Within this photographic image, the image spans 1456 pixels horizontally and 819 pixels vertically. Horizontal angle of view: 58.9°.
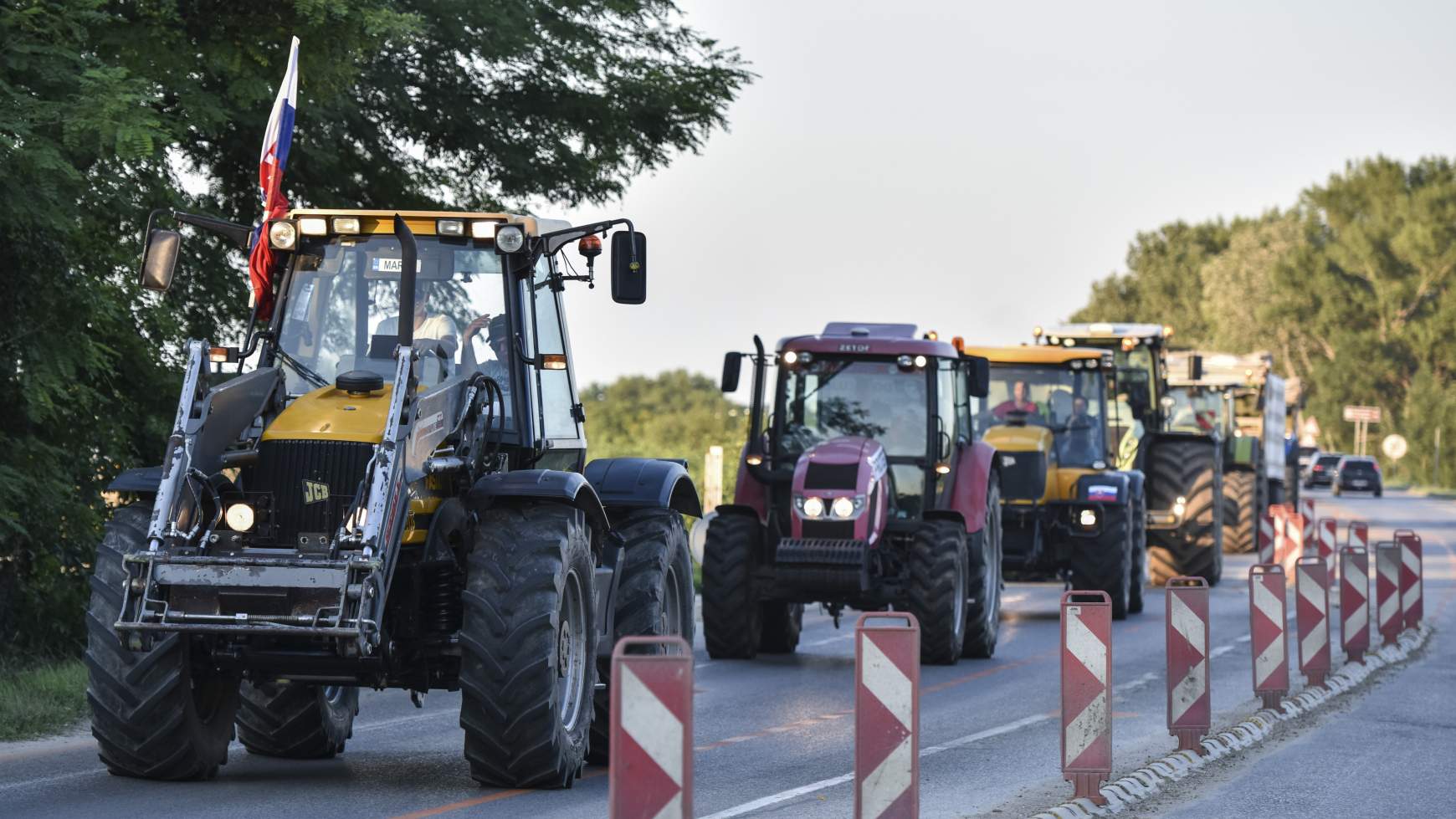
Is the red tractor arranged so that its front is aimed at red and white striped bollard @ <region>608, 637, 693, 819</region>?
yes

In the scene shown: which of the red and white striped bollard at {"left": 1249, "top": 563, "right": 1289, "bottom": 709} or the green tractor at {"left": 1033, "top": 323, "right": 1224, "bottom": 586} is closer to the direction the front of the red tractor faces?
the red and white striped bollard

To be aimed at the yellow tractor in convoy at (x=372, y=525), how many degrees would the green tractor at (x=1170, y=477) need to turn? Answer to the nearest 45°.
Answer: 0° — it already faces it

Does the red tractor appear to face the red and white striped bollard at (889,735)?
yes

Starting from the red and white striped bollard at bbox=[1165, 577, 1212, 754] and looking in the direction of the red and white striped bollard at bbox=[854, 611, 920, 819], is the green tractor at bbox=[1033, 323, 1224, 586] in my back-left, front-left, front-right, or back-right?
back-right

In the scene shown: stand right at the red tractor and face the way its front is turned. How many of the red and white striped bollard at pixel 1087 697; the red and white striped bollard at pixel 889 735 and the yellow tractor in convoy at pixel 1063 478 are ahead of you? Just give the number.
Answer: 2

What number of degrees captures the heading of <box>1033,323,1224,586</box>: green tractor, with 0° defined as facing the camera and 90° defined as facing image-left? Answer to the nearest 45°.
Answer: approximately 0°

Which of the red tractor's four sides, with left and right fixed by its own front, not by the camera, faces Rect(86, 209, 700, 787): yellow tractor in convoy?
front

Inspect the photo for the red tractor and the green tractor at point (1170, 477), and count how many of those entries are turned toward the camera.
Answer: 2

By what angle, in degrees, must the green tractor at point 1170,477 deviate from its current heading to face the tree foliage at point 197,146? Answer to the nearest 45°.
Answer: approximately 45° to its right

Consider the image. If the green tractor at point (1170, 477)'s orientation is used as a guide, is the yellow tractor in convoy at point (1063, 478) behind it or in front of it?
in front

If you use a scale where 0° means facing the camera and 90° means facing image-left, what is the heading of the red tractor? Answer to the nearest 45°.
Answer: approximately 0°

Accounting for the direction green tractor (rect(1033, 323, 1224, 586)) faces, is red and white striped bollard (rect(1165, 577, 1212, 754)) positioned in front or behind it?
in front

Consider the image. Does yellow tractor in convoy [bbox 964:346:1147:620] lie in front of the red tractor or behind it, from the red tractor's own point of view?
behind
